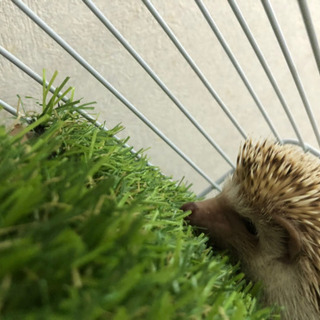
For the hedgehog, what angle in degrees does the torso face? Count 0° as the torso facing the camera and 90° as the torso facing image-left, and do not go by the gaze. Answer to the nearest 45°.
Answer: approximately 90°
